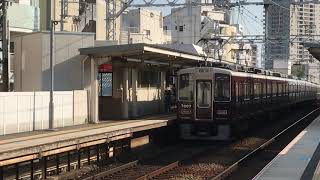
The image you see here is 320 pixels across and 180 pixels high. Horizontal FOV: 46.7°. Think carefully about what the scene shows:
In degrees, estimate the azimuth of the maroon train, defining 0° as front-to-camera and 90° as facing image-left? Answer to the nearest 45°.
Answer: approximately 45°

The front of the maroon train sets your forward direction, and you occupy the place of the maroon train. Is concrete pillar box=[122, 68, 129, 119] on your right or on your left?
on your right
